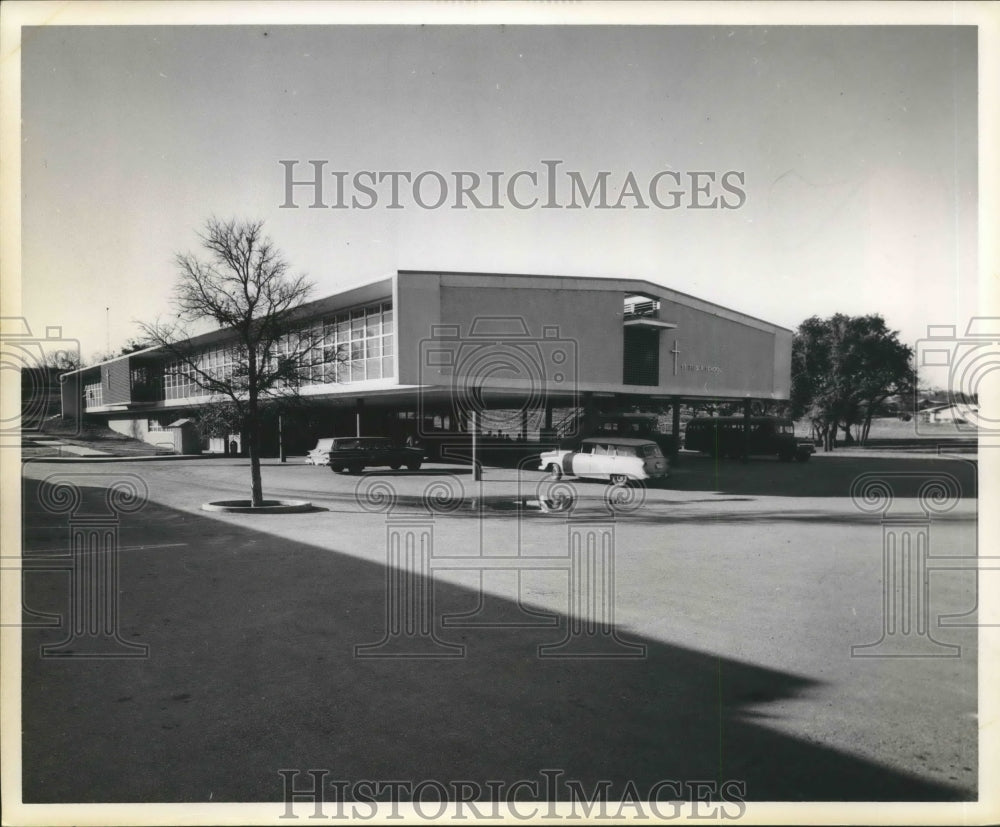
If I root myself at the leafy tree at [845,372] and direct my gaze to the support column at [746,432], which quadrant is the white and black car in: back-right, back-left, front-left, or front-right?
front-left
